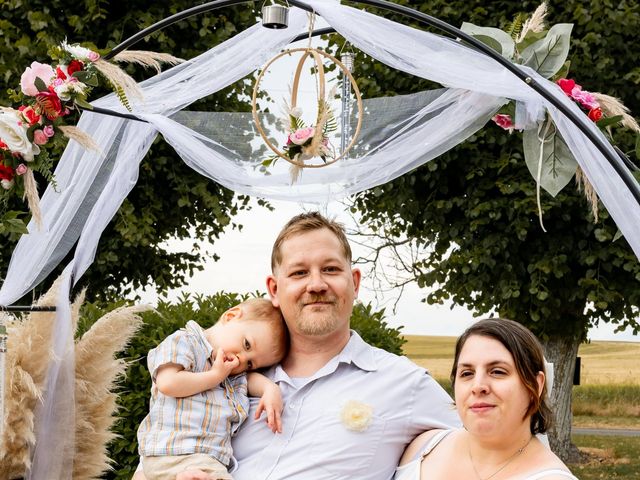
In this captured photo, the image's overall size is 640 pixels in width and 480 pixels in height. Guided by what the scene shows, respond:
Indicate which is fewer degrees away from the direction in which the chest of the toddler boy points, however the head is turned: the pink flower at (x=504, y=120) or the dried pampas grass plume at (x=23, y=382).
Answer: the pink flower

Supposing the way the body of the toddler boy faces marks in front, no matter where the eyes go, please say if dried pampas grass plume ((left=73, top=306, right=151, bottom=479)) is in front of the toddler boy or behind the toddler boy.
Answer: behind

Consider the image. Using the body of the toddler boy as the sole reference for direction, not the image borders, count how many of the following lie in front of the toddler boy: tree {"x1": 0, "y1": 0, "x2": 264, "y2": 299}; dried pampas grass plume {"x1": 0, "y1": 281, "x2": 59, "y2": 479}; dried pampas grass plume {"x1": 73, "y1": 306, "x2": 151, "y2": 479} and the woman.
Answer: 1

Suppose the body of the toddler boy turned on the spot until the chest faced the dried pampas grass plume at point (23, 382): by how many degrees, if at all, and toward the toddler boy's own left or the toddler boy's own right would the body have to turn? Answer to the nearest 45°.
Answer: approximately 180°

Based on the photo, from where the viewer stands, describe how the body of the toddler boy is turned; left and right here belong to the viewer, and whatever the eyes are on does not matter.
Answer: facing the viewer and to the right of the viewer

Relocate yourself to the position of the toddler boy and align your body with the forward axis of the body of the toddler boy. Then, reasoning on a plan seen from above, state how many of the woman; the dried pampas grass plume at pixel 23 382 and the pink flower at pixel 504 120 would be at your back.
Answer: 1

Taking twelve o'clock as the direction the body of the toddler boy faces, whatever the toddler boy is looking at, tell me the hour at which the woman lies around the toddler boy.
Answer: The woman is roughly at 12 o'clock from the toddler boy.
